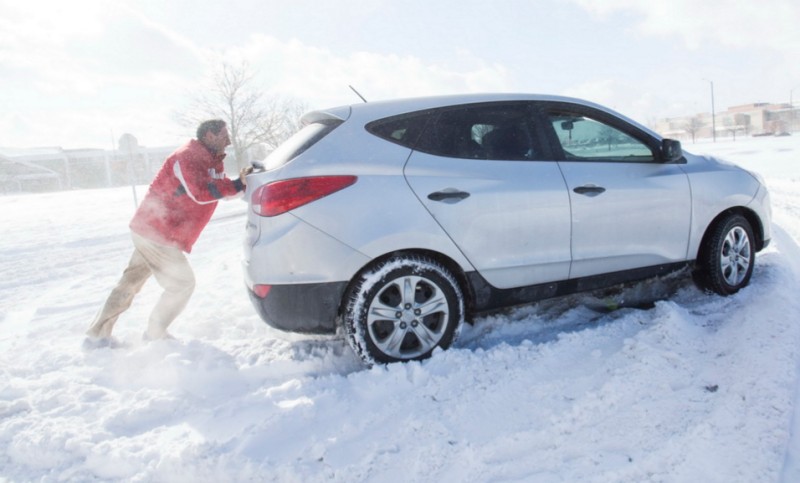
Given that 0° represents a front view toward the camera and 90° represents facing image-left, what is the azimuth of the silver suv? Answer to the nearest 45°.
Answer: approximately 225°
